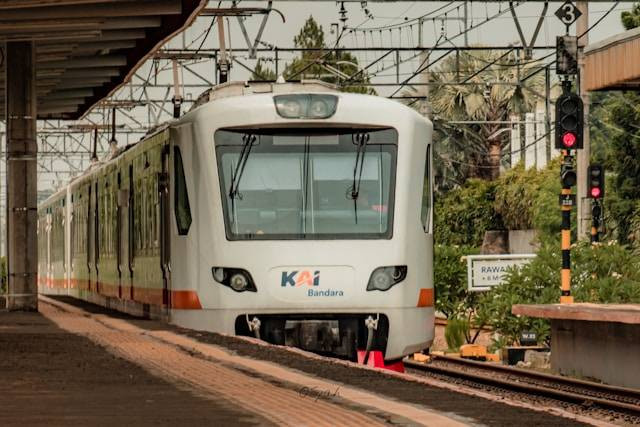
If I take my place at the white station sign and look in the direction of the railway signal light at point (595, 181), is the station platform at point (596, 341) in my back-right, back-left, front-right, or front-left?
back-right

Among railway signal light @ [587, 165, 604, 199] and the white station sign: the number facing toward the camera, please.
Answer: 2

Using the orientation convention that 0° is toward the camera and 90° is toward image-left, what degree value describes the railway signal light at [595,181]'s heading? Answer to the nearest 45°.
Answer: approximately 0°

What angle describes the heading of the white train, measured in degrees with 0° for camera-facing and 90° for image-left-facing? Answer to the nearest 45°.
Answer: approximately 0°
